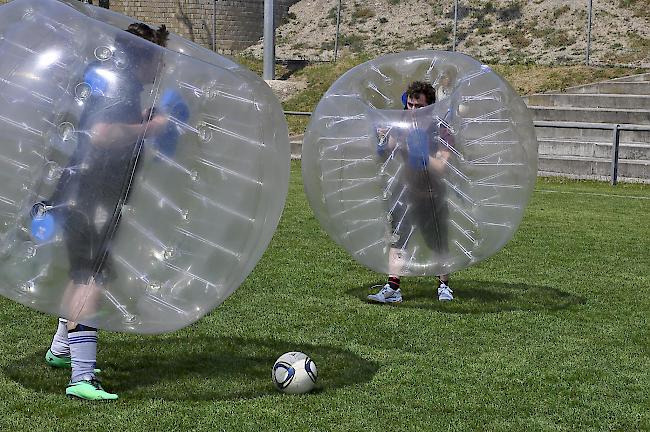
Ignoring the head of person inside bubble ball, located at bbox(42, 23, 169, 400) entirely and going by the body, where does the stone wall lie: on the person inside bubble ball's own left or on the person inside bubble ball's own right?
on the person inside bubble ball's own left

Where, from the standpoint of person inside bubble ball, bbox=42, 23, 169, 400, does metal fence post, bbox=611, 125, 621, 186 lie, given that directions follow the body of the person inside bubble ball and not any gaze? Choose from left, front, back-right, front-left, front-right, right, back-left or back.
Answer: front-left

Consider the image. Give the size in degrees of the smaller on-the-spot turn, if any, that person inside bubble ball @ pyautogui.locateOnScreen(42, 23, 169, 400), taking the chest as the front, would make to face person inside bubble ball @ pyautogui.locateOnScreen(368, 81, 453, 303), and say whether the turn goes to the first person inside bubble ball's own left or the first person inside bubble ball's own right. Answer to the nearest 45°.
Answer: approximately 45° to the first person inside bubble ball's own left

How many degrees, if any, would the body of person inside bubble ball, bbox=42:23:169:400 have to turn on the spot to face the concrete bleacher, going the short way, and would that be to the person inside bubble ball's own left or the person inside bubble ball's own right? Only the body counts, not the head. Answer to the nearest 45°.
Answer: approximately 45° to the person inside bubble ball's own left

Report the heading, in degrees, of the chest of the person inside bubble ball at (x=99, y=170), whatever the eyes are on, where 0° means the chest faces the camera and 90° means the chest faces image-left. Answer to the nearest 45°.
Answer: approximately 270°

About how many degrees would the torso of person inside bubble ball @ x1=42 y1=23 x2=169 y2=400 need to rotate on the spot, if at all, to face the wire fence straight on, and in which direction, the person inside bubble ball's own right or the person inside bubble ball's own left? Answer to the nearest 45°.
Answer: approximately 45° to the person inside bubble ball's own left
